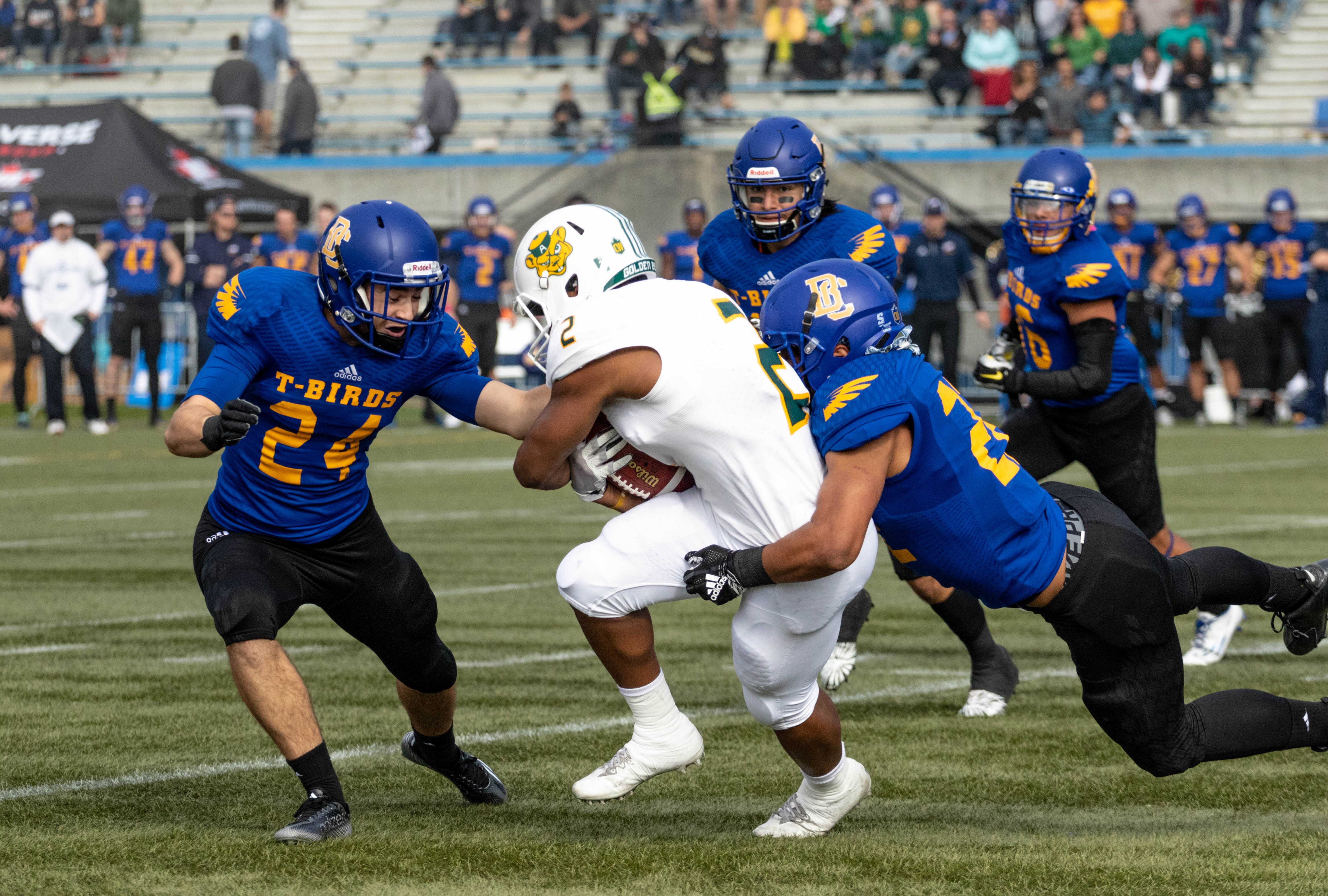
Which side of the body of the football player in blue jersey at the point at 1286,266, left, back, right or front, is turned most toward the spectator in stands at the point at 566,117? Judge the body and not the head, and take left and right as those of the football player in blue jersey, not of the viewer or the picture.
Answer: back

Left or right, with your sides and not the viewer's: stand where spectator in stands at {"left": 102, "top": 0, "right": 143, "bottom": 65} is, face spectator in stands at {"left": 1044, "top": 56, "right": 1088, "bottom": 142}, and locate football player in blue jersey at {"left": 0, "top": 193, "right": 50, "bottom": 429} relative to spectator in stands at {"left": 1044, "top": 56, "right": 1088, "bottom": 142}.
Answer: right

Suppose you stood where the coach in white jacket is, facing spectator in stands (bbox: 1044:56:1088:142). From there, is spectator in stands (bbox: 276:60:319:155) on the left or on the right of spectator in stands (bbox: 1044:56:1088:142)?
left

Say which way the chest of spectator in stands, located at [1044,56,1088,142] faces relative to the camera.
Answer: toward the camera

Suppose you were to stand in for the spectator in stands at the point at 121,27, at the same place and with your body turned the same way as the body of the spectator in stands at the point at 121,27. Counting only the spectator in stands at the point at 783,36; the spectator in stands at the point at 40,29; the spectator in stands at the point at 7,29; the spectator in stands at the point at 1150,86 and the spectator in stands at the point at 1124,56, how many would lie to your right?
2

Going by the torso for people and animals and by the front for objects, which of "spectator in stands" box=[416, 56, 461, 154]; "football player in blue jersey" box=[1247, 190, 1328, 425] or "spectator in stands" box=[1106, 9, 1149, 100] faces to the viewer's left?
"spectator in stands" box=[416, 56, 461, 154]

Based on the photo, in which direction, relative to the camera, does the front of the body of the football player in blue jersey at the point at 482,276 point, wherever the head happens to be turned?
toward the camera

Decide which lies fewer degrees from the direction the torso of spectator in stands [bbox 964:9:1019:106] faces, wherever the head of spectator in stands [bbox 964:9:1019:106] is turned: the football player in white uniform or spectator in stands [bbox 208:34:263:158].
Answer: the football player in white uniform

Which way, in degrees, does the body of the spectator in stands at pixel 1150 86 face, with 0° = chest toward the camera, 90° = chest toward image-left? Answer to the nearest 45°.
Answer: approximately 0°

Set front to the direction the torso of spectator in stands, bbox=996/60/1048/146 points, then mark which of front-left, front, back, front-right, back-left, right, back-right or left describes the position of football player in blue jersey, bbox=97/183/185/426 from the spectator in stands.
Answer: front-right

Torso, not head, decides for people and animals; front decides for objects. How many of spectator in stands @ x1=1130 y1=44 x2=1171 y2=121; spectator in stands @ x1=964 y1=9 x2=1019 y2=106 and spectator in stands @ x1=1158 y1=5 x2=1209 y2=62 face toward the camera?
3

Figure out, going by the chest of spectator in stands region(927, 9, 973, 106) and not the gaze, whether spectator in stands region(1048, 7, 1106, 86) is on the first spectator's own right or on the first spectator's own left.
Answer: on the first spectator's own left

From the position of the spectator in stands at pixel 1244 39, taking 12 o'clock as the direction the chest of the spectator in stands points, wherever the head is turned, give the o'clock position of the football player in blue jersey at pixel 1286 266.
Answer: The football player in blue jersey is roughly at 12 o'clock from the spectator in stands.

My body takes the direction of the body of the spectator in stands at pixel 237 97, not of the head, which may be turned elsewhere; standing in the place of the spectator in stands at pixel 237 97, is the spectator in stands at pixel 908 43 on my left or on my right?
on my right

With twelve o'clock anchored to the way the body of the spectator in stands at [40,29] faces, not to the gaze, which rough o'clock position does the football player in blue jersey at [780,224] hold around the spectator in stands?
The football player in blue jersey is roughly at 12 o'clock from the spectator in stands.
